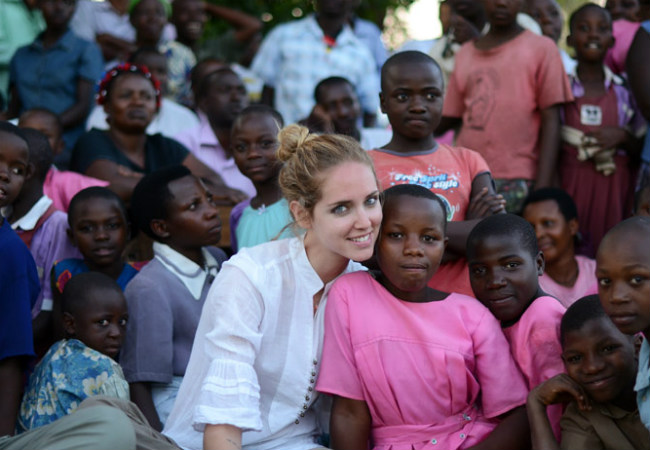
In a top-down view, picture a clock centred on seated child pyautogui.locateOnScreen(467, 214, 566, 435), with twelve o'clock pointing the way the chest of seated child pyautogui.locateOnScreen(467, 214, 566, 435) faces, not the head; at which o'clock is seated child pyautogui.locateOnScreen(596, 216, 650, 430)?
seated child pyautogui.locateOnScreen(596, 216, 650, 430) is roughly at 9 o'clock from seated child pyautogui.locateOnScreen(467, 214, 566, 435).

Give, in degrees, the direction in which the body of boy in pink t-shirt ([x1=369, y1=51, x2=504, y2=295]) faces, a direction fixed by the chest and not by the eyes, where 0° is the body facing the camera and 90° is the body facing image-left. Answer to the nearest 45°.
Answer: approximately 0°

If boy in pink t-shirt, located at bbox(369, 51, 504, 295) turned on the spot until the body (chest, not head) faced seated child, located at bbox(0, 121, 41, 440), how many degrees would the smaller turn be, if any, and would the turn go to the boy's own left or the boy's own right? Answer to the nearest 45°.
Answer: approximately 90° to the boy's own right

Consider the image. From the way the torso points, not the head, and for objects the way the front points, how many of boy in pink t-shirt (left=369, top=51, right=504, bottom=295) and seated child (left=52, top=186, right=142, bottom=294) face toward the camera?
2
